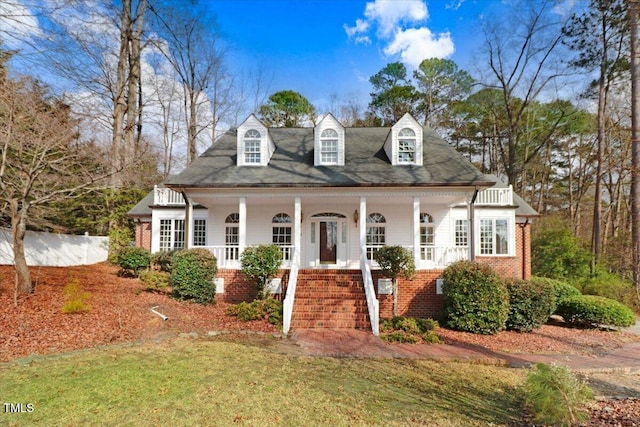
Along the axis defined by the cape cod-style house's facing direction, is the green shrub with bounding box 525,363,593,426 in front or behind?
in front

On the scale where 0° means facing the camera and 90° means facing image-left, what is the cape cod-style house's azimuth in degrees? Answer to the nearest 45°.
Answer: approximately 0°

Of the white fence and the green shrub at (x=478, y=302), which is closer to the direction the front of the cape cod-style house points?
the green shrub

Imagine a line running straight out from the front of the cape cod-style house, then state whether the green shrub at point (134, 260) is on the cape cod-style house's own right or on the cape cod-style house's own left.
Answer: on the cape cod-style house's own right

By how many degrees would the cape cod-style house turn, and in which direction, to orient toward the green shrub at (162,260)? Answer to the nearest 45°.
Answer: approximately 90° to its right

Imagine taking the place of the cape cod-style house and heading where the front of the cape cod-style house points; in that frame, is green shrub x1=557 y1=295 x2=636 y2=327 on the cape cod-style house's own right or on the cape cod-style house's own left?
on the cape cod-style house's own left

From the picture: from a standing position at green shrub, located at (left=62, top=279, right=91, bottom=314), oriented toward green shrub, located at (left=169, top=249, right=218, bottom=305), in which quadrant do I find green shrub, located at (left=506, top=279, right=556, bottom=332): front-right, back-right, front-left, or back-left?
front-right

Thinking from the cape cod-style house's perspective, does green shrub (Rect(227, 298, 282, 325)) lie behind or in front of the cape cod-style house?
in front

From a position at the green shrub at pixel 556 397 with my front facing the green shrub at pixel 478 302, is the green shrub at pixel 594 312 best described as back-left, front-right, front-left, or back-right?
front-right

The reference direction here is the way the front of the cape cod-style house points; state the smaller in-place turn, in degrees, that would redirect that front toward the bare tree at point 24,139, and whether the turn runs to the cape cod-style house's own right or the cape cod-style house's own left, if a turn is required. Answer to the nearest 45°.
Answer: approximately 45° to the cape cod-style house's own right

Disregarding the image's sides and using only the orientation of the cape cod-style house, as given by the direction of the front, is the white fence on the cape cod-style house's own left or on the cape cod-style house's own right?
on the cape cod-style house's own right
